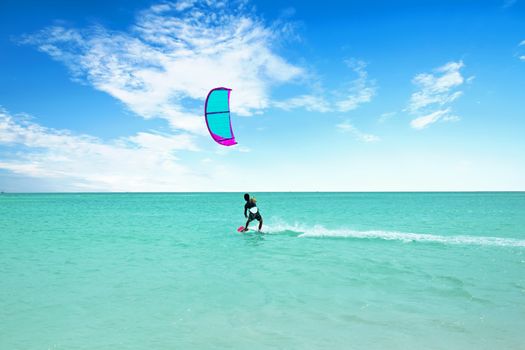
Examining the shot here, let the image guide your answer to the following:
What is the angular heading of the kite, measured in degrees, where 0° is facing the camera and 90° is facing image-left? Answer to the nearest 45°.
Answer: approximately 90°
